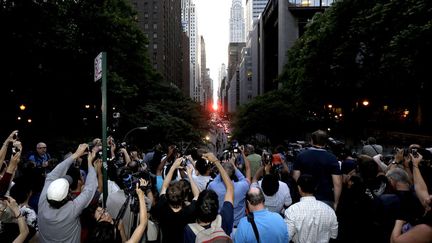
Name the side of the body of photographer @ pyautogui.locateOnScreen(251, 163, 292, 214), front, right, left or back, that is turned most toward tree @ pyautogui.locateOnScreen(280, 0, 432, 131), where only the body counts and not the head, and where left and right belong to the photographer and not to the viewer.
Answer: front

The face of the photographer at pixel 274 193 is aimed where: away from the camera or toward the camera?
away from the camera

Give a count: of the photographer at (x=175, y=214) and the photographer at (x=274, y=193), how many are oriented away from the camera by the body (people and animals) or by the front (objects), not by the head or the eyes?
2

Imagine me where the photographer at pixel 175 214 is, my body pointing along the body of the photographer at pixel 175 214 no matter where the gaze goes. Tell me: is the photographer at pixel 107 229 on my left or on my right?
on my left

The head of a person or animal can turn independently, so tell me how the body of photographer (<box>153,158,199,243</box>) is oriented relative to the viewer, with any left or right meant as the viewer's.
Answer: facing away from the viewer

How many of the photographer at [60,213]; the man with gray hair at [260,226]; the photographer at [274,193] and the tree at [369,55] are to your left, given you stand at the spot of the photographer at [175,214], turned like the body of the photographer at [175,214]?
1

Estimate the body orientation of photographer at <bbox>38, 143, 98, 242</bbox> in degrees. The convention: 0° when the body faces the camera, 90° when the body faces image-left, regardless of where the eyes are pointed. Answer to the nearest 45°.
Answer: approximately 225°

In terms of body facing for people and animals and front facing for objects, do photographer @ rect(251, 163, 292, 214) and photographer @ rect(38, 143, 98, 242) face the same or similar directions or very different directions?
same or similar directions

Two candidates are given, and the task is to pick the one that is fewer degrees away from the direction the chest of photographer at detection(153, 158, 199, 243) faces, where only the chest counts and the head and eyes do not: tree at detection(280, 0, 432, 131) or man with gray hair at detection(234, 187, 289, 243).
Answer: the tree

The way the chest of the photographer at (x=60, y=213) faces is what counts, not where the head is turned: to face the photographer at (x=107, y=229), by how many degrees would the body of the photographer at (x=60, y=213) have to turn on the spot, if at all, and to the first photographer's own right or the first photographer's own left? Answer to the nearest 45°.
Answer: approximately 90° to the first photographer's own right

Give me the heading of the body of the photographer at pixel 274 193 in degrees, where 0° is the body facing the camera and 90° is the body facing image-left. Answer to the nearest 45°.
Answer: approximately 180°

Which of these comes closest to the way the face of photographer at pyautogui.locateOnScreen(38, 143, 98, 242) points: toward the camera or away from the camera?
away from the camera

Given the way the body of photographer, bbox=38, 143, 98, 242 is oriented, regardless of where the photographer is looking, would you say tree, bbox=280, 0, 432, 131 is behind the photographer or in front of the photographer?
in front

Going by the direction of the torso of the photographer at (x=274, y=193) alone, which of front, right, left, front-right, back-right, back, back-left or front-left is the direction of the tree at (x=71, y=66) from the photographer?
front-left
